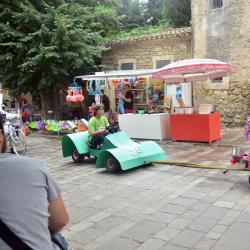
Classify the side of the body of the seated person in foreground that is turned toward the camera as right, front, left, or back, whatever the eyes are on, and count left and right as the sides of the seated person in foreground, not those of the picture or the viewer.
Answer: back

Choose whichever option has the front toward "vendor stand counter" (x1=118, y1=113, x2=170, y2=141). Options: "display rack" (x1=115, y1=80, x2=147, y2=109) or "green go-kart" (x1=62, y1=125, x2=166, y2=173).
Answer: the display rack

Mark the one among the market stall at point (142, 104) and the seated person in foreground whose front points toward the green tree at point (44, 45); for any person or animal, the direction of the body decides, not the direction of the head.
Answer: the seated person in foreground

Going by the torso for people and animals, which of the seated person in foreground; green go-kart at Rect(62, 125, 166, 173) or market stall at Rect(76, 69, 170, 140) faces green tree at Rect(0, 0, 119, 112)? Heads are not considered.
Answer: the seated person in foreground

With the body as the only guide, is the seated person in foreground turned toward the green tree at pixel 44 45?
yes

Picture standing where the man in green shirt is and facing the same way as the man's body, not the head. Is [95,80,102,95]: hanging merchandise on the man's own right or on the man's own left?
on the man's own left

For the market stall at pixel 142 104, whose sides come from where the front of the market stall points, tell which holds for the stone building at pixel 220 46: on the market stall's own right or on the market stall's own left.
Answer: on the market stall's own left

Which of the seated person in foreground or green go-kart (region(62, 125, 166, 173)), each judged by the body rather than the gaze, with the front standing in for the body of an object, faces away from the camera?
the seated person in foreground

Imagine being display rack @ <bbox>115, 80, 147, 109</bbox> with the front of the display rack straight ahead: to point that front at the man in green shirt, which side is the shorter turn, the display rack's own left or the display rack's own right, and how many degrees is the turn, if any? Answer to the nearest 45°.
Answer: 0° — it already faces them

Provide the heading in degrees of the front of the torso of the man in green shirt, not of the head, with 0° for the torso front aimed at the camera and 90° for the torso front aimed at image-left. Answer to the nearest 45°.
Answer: approximately 315°

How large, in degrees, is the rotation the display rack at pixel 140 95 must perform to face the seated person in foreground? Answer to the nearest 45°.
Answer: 0° — it already faces them

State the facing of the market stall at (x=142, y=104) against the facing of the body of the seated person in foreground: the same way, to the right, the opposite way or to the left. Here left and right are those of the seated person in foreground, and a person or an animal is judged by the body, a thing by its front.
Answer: the opposite way

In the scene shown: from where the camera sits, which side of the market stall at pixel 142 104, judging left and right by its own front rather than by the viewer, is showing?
front

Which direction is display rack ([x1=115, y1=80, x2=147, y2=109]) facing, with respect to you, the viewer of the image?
facing the viewer

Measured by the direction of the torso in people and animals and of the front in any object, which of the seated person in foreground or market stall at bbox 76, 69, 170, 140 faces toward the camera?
the market stall

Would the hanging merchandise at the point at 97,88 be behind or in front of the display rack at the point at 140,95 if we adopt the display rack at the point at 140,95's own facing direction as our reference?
in front

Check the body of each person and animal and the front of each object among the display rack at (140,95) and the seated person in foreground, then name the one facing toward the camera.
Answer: the display rack
